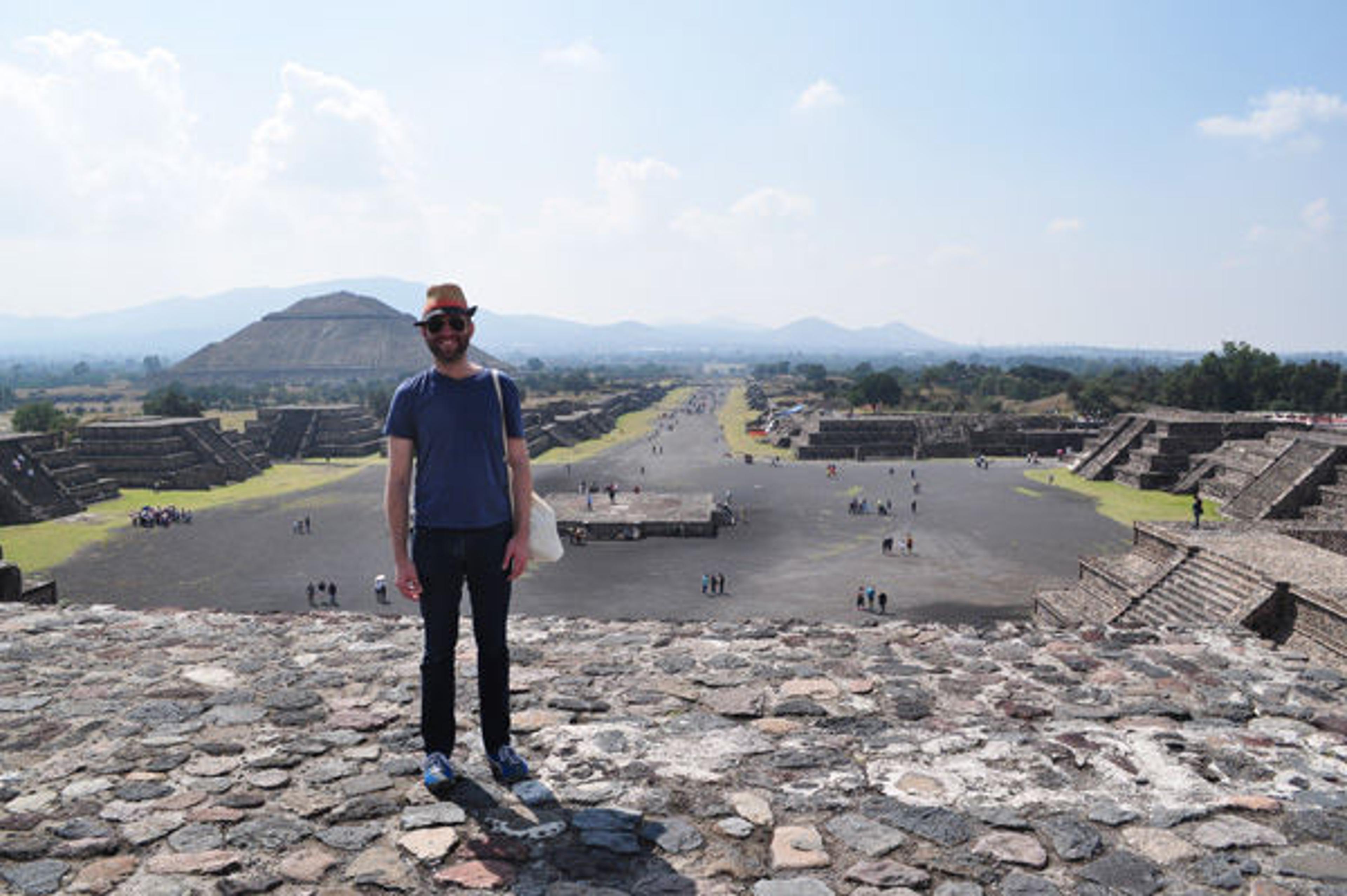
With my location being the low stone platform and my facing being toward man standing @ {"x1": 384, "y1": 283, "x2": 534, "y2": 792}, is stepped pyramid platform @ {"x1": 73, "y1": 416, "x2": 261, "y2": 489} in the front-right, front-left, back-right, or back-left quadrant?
back-right

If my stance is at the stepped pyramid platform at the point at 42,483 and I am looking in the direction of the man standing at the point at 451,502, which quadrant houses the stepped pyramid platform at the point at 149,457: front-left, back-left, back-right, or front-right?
back-left

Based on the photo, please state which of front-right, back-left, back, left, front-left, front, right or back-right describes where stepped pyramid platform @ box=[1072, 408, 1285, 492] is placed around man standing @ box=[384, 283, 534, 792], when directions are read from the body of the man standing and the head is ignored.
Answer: back-left

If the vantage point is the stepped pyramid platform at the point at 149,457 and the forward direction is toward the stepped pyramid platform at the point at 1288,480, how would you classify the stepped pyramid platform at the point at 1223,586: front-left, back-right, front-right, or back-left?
front-right

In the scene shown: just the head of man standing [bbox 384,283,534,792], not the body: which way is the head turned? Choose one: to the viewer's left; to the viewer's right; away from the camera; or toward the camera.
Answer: toward the camera

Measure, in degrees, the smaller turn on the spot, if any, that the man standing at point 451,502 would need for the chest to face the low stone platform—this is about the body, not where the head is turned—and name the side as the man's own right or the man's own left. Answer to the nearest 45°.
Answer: approximately 180°

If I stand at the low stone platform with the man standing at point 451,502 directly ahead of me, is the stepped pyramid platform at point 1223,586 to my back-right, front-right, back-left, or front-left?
front-left

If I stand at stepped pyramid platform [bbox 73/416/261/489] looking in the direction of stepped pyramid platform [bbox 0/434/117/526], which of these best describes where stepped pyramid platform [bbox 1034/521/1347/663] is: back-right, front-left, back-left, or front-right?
front-left

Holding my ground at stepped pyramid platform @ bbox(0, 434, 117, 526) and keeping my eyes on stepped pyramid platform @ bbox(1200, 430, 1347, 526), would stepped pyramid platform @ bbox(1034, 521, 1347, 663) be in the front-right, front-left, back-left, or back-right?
front-right

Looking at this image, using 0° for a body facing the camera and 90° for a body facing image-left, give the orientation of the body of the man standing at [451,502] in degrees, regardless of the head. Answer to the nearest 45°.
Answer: approximately 0°
